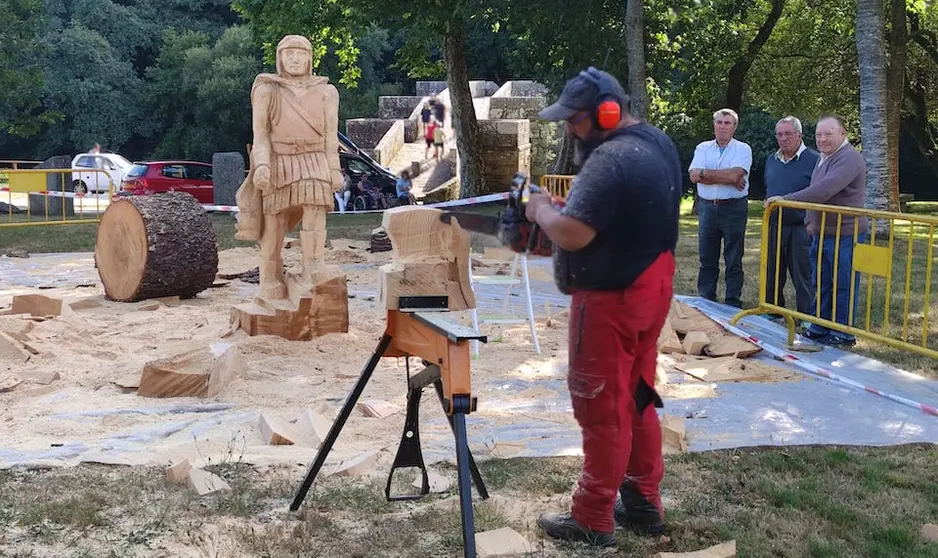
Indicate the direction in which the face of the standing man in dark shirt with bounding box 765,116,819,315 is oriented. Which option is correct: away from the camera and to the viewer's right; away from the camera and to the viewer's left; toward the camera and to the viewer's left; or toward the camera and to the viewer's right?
toward the camera and to the viewer's left

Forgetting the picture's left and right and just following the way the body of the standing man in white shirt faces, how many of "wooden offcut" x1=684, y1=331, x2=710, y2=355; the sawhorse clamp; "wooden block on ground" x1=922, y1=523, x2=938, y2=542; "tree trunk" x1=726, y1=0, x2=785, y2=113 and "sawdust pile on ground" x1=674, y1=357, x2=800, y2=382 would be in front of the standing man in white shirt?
4

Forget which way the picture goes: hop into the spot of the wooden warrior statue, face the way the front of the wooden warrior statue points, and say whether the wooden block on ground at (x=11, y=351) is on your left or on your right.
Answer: on your right

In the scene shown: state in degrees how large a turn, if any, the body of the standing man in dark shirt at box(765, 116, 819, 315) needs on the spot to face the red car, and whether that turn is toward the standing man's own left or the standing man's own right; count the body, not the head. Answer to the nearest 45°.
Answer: approximately 90° to the standing man's own right

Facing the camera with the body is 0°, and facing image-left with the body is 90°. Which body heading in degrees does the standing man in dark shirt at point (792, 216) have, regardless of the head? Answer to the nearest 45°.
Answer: approximately 45°

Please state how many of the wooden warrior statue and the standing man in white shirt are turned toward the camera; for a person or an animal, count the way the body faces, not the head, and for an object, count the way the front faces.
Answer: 2

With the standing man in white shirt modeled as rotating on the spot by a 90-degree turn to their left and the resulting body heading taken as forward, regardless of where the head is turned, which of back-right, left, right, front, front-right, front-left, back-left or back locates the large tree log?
back

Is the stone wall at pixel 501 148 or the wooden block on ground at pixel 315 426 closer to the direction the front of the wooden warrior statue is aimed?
the wooden block on ground

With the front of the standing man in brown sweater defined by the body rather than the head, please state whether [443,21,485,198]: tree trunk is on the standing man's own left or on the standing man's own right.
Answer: on the standing man's own right

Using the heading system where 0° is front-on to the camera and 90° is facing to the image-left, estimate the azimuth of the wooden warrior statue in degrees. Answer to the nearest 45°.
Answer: approximately 0°

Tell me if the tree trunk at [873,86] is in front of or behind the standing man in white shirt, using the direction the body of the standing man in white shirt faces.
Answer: behind

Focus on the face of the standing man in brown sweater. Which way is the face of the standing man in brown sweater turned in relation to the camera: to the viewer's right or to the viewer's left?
to the viewer's left

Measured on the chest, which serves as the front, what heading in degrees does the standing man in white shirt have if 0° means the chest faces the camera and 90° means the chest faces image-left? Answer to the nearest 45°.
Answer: approximately 0°
